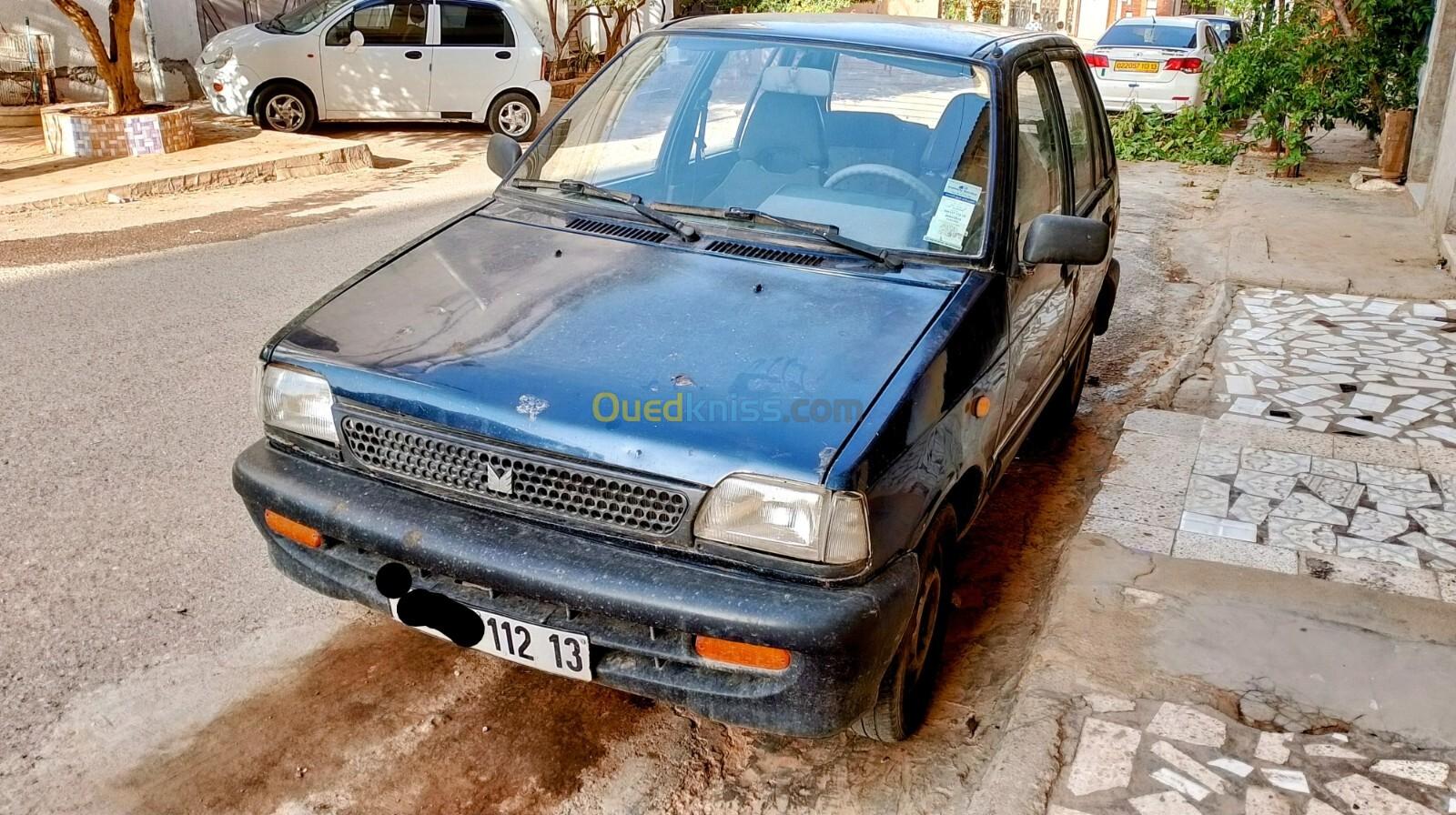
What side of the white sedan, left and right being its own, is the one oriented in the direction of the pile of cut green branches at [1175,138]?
back

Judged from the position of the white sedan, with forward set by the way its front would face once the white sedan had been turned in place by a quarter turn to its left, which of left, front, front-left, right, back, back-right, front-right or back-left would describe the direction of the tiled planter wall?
front-left

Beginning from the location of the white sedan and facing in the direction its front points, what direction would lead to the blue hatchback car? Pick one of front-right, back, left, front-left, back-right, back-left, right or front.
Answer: back

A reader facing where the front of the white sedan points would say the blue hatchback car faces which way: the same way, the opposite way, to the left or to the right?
the opposite way

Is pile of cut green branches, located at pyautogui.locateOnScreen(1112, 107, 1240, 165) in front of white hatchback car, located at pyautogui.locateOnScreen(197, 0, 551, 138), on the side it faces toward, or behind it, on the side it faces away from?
behind

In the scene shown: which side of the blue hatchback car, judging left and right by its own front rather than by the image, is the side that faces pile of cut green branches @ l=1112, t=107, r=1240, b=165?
back

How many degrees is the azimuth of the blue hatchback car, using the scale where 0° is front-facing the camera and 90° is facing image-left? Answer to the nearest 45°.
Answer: approximately 45°

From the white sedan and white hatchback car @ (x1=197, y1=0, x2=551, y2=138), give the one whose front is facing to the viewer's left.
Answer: the white hatchback car

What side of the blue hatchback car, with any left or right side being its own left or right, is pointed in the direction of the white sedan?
back

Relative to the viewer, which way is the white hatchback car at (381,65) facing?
to the viewer's left

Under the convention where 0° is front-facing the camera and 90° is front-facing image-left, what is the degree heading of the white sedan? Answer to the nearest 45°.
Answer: approximately 180°

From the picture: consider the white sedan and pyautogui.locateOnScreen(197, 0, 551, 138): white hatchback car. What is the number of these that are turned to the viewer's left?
1

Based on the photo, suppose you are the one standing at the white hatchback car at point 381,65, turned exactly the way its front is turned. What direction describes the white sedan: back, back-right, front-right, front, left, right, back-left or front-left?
back

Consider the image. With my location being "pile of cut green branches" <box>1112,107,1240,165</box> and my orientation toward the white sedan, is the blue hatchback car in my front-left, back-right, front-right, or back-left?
back-left
